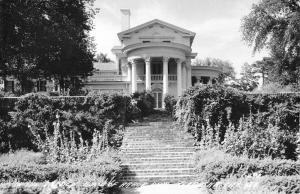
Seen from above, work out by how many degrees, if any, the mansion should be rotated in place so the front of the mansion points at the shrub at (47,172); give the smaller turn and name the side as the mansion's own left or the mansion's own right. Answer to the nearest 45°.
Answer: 0° — it already faces it

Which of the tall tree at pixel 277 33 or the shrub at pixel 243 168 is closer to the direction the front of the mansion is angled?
the shrub

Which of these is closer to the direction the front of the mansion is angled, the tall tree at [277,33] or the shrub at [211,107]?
the shrub

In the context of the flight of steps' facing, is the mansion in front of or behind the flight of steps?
behind

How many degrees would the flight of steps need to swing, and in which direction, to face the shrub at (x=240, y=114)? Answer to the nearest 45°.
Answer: approximately 135° to its left

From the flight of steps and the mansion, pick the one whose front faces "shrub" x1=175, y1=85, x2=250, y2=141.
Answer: the mansion

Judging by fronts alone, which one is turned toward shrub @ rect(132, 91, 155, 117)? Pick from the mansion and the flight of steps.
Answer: the mansion

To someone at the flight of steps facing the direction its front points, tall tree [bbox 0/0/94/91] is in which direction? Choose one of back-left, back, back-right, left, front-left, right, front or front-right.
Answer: back-right

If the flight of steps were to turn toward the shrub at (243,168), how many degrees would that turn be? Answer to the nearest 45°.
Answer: approximately 45° to its left

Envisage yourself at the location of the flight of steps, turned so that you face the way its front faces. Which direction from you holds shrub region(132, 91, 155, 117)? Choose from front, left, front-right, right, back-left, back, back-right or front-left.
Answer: back

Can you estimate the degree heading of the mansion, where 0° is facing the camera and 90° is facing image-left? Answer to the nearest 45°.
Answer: approximately 0°

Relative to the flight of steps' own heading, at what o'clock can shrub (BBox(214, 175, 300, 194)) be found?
The shrub is roughly at 11 o'clock from the flight of steps.

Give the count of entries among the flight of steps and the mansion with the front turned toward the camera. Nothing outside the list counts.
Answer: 2

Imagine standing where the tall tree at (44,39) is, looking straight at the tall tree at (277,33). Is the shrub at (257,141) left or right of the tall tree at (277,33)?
right
